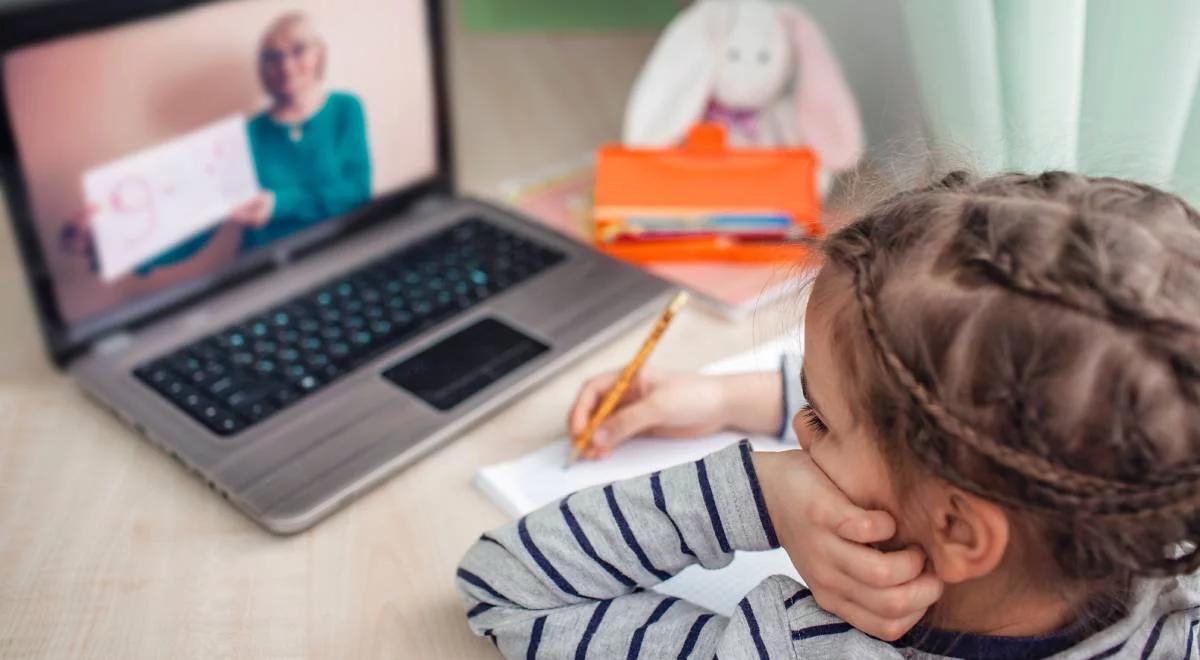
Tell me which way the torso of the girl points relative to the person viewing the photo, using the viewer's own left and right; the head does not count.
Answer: facing away from the viewer and to the left of the viewer

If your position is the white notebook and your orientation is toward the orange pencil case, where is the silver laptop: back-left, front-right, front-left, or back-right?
front-left

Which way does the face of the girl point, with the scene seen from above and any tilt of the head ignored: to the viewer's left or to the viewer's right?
to the viewer's left

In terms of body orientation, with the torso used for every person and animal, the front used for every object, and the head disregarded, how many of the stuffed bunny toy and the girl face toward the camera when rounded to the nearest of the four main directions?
1

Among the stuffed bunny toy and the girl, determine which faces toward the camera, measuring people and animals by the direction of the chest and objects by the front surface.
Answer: the stuffed bunny toy

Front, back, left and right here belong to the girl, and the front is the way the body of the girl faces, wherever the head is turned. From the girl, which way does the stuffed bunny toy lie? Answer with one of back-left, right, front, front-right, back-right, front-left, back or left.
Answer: front-right

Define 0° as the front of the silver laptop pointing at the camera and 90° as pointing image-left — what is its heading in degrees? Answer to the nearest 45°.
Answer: approximately 315°

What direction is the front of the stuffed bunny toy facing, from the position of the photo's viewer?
facing the viewer
